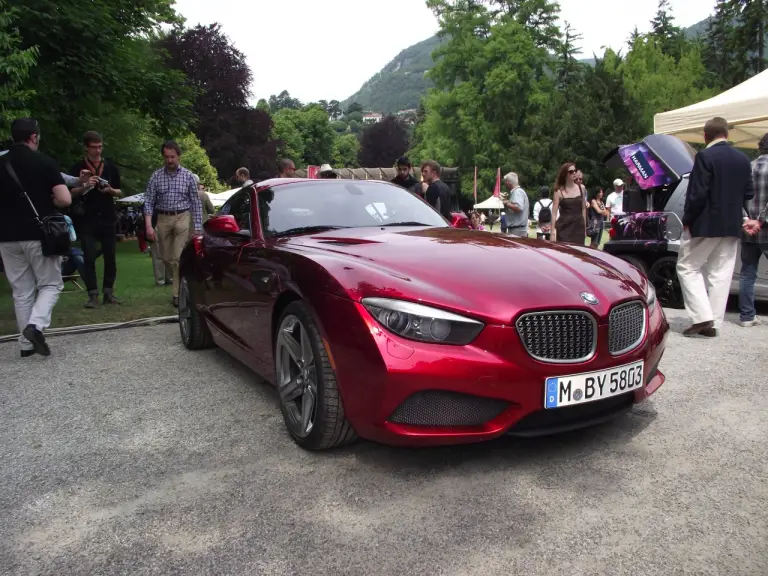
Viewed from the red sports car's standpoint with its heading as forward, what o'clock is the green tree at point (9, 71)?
The green tree is roughly at 6 o'clock from the red sports car.

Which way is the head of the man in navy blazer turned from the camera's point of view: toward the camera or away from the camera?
away from the camera

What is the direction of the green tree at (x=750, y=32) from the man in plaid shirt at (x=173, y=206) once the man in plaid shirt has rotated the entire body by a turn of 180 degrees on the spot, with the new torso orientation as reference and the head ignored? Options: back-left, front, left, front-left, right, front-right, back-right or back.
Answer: front-right

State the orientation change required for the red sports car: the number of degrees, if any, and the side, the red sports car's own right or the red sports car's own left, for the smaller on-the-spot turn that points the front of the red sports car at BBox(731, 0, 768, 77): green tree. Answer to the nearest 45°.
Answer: approximately 90° to the red sports car's own left

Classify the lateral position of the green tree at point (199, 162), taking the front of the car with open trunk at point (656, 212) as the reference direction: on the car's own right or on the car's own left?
on the car's own left

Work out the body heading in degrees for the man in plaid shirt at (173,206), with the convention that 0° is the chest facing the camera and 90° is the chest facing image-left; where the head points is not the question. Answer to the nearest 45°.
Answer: approximately 0°

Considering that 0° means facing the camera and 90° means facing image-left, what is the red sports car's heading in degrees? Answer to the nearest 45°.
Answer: approximately 315°

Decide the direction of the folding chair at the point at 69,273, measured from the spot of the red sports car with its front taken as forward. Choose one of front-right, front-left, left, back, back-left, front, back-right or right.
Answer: back

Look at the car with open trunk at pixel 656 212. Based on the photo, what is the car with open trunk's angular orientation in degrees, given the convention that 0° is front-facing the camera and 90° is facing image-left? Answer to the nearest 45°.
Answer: approximately 225°
